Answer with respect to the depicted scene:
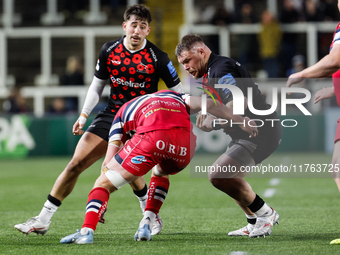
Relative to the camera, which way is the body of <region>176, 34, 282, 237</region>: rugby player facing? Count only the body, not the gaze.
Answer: to the viewer's left

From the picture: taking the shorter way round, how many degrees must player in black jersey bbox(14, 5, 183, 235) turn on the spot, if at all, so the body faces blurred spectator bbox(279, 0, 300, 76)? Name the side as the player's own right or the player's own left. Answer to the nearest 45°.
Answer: approximately 135° to the player's own left

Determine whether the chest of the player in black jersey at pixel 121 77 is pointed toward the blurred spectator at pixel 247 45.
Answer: no

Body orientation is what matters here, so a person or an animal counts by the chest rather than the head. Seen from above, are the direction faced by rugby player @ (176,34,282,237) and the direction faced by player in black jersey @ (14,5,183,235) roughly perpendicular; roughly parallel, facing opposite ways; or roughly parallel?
roughly perpendicular

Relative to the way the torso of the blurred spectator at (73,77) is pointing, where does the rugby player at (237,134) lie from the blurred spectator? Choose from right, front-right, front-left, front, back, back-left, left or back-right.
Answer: front

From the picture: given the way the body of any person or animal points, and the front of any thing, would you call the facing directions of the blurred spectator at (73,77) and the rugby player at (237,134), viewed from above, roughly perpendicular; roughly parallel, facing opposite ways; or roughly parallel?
roughly perpendicular

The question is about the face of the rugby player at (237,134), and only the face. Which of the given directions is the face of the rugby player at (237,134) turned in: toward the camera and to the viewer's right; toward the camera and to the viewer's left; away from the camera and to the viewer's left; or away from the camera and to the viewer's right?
toward the camera and to the viewer's left

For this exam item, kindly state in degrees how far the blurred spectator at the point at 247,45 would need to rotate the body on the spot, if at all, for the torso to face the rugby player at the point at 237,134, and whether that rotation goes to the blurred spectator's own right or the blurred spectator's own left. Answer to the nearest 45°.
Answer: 0° — they already face them

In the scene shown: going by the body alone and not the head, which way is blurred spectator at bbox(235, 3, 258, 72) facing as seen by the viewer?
toward the camera

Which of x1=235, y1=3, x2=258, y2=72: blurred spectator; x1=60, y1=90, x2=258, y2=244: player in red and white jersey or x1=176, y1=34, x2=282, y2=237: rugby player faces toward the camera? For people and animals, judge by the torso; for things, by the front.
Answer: the blurred spectator

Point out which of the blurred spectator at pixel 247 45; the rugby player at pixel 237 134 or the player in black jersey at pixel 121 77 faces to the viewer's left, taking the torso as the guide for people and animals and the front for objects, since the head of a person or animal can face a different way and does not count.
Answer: the rugby player

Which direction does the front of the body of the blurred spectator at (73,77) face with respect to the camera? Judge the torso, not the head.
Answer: toward the camera

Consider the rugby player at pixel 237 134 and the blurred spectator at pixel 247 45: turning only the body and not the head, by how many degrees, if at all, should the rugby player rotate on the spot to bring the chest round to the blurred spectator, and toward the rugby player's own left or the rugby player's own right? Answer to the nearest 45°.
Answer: approximately 90° to the rugby player's own right
